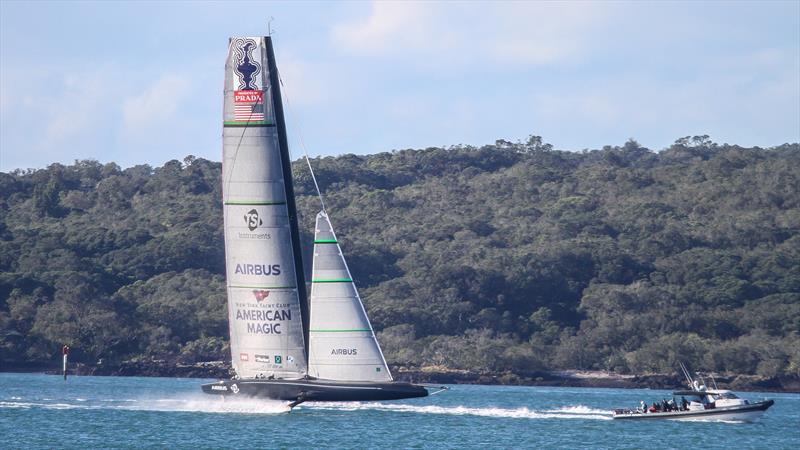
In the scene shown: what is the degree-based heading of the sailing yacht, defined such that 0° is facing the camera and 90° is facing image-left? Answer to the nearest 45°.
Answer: approximately 270°
